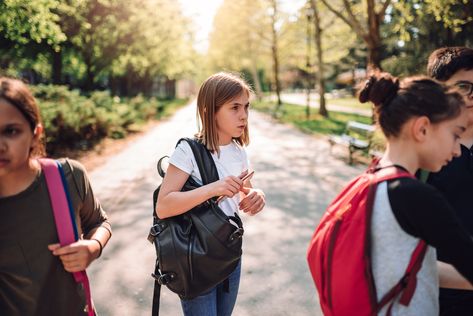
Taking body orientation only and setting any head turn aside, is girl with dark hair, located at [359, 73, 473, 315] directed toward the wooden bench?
no

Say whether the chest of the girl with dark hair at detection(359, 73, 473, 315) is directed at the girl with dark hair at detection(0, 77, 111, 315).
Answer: no

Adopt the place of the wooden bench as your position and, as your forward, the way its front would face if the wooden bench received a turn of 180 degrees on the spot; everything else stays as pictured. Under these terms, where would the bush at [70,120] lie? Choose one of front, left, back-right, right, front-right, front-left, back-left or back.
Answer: back-left

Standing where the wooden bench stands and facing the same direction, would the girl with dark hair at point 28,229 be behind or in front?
in front
